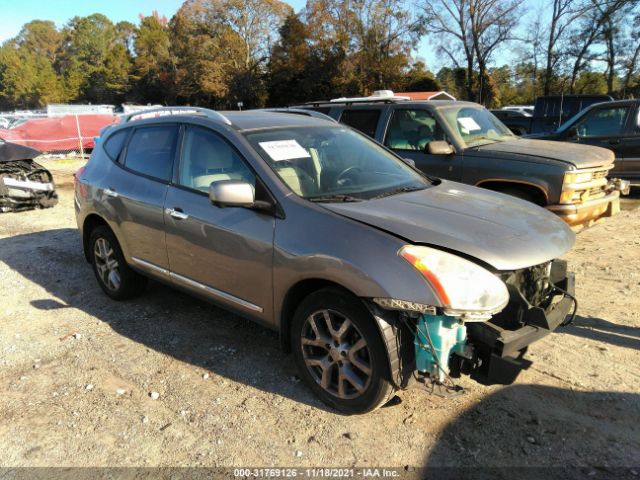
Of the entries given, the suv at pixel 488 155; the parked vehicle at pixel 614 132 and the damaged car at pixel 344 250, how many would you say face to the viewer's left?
1

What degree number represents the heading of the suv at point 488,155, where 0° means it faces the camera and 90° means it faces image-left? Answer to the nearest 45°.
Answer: approximately 315°

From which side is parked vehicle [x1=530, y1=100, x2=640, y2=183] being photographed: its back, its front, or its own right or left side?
left

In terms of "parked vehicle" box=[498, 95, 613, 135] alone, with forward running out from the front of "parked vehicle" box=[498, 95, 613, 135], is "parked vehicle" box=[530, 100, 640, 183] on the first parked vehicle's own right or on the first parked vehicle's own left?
on the first parked vehicle's own left

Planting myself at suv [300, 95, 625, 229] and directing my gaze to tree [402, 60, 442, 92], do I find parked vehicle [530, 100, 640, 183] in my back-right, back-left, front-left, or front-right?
front-right

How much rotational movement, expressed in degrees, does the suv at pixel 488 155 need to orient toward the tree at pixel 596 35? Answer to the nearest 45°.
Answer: approximately 135° to its left

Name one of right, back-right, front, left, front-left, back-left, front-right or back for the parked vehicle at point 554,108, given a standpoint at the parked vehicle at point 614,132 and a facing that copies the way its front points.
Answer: right

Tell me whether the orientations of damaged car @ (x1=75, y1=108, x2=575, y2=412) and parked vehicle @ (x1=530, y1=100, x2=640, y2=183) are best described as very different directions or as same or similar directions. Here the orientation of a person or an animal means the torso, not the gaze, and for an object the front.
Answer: very different directions

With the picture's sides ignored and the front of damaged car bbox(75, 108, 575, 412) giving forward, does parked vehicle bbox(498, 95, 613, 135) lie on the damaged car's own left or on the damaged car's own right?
on the damaged car's own left

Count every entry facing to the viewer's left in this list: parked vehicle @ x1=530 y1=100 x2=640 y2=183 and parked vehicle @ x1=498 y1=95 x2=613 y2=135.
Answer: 2

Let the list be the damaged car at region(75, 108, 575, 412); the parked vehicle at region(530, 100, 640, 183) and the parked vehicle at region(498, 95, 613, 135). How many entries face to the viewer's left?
2

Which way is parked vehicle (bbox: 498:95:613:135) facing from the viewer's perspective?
to the viewer's left

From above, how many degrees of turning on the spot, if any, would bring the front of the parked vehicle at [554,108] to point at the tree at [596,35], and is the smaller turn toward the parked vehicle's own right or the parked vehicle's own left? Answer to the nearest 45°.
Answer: approximately 90° to the parked vehicle's own right

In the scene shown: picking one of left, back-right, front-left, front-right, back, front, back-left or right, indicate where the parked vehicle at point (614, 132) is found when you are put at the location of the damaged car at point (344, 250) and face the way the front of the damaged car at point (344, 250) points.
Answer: left

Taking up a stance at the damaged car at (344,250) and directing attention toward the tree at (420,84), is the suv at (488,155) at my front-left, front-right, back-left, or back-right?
front-right
